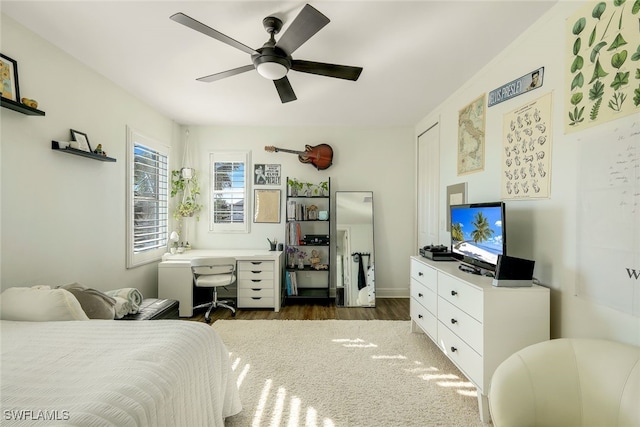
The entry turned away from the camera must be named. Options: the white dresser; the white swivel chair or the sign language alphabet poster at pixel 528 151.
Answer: the white swivel chair

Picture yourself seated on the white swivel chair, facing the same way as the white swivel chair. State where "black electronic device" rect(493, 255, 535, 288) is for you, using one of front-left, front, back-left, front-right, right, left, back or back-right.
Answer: back-right

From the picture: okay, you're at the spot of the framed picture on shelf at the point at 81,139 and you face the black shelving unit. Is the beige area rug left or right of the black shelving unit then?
right

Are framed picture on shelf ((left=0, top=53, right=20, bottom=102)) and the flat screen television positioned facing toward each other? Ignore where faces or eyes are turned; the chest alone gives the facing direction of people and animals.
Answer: yes

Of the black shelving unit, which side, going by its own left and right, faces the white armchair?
front

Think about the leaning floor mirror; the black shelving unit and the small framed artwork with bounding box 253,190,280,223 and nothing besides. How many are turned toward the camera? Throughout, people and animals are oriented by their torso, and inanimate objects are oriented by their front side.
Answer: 3

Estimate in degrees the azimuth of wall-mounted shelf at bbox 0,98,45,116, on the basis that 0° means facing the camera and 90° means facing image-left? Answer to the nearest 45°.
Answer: approximately 315°

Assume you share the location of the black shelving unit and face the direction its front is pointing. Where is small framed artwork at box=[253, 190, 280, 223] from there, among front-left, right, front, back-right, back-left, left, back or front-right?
right

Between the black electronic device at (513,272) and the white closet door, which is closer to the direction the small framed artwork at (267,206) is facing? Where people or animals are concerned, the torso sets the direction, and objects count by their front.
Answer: the black electronic device

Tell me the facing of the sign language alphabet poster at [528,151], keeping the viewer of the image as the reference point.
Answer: facing the viewer and to the left of the viewer

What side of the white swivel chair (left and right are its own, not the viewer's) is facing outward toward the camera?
back

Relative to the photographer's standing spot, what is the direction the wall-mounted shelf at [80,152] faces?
facing the viewer and to the right of the viewer

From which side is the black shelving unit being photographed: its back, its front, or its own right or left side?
front

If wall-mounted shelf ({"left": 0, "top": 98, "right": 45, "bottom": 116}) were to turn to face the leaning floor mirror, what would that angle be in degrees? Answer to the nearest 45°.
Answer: approximately 45° to its left
